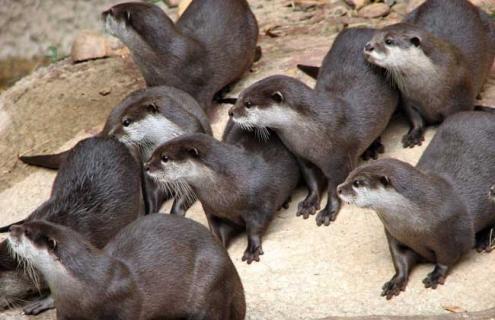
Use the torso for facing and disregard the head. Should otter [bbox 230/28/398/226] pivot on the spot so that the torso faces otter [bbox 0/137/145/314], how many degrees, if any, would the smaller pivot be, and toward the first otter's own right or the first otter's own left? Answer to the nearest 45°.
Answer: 0° — it already faces it

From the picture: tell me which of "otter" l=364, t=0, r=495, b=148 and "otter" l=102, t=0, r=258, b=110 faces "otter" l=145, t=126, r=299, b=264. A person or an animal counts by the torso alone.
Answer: "otter" l=364, t=0, r=495, b=148

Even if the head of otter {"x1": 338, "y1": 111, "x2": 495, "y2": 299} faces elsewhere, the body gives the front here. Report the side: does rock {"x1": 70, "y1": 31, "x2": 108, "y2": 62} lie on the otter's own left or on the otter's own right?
on the otter's own right

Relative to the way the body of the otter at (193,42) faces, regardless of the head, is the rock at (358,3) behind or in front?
behind

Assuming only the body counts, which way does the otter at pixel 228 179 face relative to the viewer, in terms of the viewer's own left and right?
facing the viewer and to the left of the viewer

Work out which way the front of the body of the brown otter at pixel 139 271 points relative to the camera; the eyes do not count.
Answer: to the viewer's left

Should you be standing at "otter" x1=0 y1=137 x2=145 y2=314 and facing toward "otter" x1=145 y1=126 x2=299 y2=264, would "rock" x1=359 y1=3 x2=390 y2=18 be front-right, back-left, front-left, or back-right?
front-left

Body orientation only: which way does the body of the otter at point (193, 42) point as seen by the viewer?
to the viewer's left

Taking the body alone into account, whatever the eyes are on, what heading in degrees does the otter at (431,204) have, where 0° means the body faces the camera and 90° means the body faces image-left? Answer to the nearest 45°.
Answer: approximately 45°

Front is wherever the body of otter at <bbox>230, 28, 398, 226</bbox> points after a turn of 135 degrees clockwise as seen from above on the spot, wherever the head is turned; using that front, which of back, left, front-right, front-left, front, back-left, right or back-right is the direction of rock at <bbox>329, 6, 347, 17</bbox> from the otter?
front

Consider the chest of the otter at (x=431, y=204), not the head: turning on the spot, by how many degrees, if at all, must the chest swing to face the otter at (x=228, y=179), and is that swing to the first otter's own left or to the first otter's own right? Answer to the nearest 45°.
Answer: approximately 45° to the first otter's own right

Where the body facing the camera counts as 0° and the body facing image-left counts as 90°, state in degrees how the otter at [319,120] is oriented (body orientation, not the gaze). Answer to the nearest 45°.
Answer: approximately 45°

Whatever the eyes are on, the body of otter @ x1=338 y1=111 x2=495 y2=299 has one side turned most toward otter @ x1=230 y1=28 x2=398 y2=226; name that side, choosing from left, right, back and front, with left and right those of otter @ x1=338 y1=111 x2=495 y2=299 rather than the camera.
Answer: right

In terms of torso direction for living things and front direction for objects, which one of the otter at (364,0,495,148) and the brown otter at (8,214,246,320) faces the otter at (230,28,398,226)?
the otter at (364,0,495,148)

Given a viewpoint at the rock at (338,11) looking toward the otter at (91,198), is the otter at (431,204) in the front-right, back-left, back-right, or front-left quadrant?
front-left
